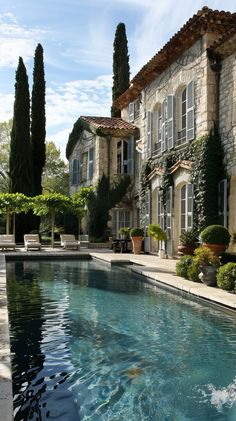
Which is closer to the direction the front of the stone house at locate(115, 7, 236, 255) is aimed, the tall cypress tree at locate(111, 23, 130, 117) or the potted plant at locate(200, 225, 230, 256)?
the potted plant

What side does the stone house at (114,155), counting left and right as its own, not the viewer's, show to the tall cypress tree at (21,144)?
right

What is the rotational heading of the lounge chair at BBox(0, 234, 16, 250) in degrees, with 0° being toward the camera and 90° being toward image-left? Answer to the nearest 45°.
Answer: approximately 0°

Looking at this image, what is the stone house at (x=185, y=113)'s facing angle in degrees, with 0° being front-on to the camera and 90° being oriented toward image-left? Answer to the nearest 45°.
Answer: approximately 45°

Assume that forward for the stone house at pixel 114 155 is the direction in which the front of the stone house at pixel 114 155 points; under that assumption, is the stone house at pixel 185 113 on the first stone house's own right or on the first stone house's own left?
on the first stone house's own left

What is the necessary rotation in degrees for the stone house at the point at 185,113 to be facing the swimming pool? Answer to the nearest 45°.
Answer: approximately 45° to its left

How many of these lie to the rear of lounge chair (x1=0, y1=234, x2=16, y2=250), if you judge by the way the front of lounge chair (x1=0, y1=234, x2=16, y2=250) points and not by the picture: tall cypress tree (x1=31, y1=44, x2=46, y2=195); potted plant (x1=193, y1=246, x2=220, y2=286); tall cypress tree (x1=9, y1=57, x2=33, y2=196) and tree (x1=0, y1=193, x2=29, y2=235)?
3

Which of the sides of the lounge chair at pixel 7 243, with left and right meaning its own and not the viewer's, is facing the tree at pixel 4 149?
back

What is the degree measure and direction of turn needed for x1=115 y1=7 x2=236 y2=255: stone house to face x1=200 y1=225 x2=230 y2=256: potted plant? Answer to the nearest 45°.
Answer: approximately 45° to its left

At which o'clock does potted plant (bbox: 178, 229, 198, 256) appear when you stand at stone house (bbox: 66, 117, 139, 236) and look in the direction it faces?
The potted plant is roughly at 10 o'clock from the stone house.

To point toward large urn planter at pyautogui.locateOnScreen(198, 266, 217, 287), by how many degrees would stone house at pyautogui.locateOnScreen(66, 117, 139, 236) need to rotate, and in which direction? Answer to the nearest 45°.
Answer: approximately 45° to its left

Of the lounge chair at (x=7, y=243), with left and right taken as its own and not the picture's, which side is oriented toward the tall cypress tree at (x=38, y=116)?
back

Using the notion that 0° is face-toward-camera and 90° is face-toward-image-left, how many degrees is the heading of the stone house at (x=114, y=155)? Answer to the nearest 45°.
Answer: approximately 45°
